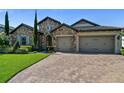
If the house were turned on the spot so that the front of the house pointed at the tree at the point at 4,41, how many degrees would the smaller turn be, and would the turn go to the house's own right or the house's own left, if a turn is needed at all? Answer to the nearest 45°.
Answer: approximately 90° to the house's own right

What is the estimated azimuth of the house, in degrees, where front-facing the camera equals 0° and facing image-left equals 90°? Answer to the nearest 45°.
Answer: approximately 0°

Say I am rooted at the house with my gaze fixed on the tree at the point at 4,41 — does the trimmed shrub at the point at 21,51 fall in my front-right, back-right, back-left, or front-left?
front-left

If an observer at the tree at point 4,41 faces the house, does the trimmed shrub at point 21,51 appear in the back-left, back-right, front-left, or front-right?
front-right

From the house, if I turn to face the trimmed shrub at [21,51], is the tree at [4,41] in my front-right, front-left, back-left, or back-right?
front-right

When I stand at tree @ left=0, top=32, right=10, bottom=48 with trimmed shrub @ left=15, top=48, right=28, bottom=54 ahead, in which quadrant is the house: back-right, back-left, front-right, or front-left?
front-left

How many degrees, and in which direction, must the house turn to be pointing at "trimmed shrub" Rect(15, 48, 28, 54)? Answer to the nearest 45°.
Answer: approximately 90° to its right
